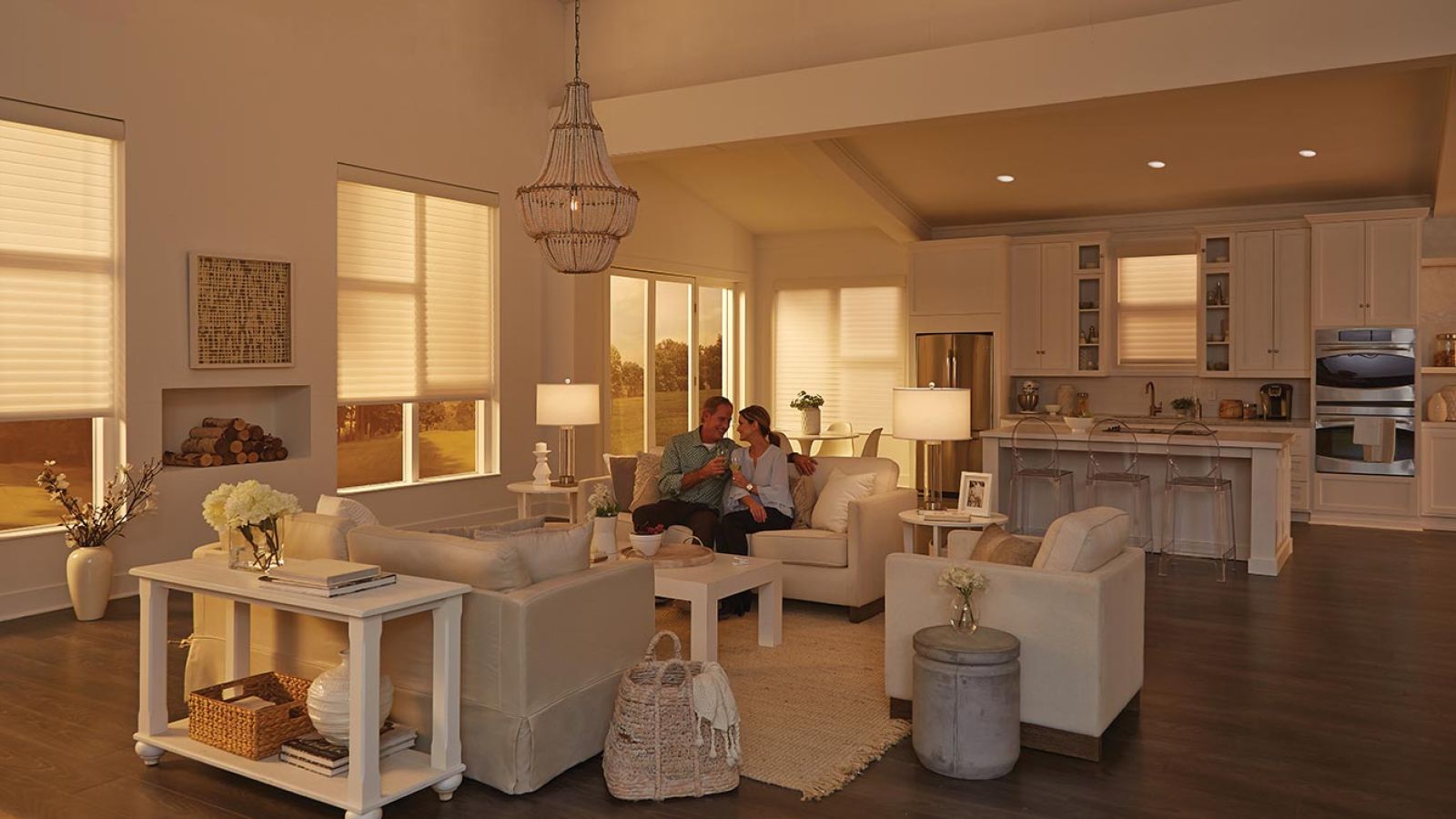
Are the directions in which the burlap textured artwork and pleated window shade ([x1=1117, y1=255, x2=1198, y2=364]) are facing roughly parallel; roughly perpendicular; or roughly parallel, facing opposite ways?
roughly perpendicular

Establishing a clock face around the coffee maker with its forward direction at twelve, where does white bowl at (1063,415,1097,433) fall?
The white bowl is roughly at 1 o'clock from the coffee maker.

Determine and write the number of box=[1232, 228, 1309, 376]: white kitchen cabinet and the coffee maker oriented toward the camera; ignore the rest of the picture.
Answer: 2

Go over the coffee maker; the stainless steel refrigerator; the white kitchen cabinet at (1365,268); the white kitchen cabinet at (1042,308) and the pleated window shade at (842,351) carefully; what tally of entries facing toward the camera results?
5

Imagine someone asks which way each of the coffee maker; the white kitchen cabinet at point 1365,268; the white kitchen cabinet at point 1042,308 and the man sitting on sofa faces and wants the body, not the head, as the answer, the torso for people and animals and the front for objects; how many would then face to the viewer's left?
0

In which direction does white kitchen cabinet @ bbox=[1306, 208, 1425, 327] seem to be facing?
toward the camera

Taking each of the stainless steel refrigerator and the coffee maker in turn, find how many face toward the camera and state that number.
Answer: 2

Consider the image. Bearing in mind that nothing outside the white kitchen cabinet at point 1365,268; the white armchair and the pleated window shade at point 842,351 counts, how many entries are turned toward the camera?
2

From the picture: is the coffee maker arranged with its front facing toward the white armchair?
yes

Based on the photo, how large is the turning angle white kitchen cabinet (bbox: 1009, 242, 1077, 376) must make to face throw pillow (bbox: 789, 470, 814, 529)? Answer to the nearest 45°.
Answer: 0° — it already faces it

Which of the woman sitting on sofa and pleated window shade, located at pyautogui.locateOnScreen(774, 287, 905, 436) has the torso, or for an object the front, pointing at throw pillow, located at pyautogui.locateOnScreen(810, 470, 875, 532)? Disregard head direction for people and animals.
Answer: the pleated window shade

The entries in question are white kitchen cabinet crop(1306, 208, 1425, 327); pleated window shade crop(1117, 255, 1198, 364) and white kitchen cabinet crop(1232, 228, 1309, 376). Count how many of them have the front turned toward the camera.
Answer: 3

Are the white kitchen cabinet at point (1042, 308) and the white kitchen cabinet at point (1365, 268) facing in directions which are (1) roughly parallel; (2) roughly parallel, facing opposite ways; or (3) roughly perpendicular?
roughly parallel

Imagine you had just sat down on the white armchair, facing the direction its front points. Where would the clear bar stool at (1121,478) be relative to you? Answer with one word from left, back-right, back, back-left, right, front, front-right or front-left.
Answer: right

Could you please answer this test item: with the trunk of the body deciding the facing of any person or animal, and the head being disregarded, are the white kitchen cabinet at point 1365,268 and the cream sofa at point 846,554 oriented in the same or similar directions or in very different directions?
same or similar directions

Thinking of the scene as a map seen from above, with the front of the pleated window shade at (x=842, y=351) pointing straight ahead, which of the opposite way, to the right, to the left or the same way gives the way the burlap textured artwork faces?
to the left

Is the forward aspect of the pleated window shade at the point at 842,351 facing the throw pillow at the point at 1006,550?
yes

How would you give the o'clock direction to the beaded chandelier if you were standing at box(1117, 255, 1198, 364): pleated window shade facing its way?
The beaded chandelier is roughly at 1 o'clock from the pleated window shade.

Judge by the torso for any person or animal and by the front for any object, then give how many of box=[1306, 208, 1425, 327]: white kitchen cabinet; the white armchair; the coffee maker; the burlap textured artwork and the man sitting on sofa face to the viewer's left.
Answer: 1
